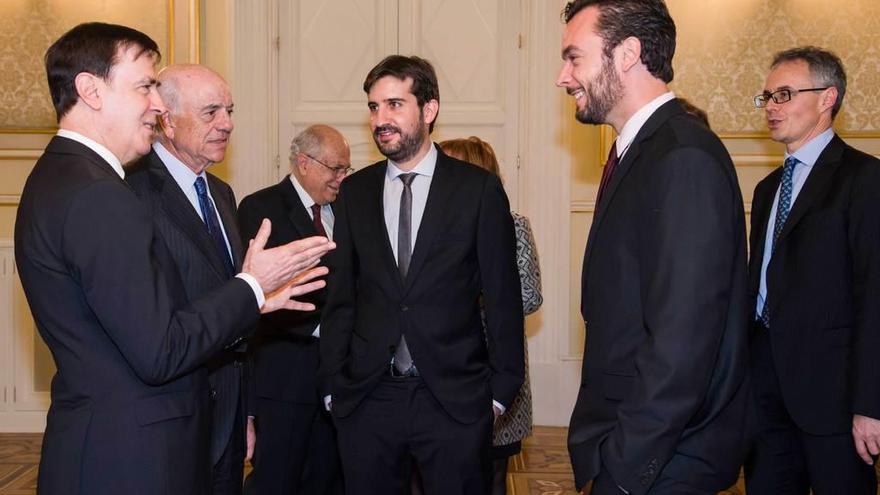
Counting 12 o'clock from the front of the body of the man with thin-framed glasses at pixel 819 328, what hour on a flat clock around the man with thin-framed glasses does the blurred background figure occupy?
The blurred background figure is roughly at 2 o'clock from the man with thin-framed glasses.

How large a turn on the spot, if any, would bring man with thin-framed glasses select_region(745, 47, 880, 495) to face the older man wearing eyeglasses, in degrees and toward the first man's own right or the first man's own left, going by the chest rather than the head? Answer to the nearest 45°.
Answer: approximately 45° to the first man's own right

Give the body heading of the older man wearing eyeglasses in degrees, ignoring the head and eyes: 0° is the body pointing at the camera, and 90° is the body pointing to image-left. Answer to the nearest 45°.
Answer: approximately 315°

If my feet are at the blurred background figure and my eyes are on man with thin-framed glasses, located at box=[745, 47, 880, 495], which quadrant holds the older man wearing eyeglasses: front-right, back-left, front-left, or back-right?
back-right

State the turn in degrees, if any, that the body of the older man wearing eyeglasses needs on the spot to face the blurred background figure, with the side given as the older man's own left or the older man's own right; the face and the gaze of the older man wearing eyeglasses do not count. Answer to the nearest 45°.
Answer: approximately 45° to the older man's own left

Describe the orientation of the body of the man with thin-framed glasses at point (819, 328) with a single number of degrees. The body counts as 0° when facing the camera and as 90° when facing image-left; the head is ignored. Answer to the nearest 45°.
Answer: approximately 45°
